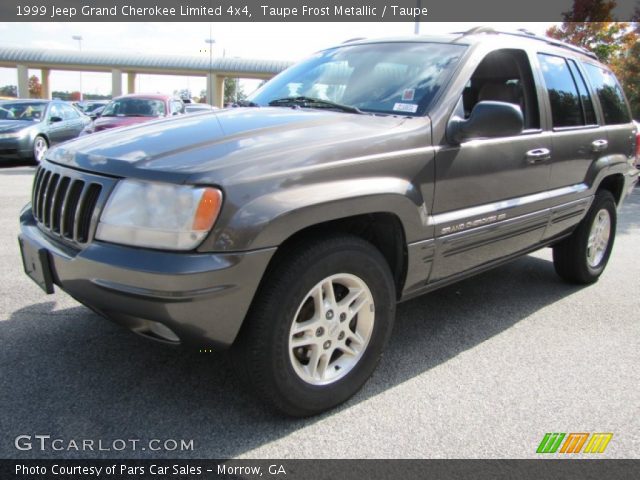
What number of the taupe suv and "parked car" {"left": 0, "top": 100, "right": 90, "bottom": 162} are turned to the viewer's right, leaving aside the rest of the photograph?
0

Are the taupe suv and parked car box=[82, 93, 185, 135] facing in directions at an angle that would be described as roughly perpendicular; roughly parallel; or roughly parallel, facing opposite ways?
roughly parallel

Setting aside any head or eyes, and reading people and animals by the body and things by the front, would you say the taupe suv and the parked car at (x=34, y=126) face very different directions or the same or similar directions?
same or similar directions

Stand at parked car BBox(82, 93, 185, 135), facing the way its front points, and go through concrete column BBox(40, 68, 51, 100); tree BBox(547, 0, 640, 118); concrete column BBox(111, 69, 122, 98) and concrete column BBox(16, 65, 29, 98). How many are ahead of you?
0

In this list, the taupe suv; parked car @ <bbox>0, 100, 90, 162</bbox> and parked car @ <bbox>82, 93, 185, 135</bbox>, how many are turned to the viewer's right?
0

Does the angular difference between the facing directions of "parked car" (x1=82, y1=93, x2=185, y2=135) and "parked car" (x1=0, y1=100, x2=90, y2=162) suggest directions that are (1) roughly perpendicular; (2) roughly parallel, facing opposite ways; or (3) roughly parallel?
roughly parallel

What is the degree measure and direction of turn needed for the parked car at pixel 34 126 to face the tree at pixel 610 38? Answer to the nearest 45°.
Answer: approximately 135° to its left

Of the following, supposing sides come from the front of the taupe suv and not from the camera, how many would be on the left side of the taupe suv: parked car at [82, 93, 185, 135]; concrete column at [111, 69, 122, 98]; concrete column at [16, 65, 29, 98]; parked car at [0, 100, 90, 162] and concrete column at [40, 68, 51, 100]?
0

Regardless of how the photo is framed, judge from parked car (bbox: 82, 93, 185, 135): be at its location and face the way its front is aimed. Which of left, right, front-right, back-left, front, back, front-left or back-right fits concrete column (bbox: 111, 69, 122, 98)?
back-right

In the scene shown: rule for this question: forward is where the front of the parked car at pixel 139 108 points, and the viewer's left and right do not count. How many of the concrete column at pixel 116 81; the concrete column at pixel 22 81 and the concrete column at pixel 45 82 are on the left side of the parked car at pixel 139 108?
0

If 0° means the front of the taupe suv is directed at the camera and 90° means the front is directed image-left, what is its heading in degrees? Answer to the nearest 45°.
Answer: approximately 45°

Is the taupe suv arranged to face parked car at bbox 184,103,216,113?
no

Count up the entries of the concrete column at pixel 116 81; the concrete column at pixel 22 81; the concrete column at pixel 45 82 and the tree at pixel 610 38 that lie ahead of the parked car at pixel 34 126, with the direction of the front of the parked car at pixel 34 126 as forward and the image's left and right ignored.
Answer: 0

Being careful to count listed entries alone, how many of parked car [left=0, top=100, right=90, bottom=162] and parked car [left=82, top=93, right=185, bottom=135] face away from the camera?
0

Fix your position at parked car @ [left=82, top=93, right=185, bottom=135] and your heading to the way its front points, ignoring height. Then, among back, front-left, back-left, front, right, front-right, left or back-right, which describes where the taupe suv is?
front-left
